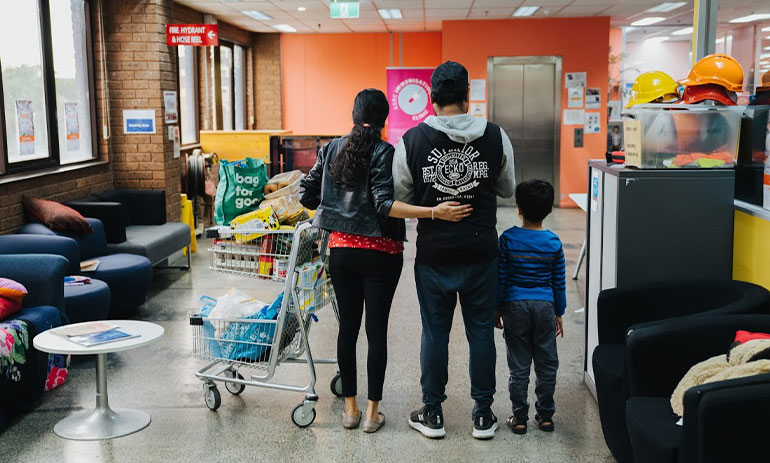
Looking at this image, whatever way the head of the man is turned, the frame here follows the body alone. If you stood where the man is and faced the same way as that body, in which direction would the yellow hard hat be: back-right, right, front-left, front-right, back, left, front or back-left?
front-right

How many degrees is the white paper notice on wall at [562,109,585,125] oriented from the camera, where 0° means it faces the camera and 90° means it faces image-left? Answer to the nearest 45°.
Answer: approximately 0°

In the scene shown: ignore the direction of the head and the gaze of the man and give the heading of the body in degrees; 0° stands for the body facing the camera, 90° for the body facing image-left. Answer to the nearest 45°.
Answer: approximately 180°

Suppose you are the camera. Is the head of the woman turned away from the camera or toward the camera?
away from the camera

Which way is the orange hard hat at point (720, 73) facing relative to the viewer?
to the viewer's left

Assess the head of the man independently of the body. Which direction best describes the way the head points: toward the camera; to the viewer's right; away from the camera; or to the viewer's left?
away from the camera

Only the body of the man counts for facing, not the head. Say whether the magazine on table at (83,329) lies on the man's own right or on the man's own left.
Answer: on the man's own left

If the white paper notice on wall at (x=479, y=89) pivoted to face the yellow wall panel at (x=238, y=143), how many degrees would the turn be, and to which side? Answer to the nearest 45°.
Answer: approximately 45° to its right

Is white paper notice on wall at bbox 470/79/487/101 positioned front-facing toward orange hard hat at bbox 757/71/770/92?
yes

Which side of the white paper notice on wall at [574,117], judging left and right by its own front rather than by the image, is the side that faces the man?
front

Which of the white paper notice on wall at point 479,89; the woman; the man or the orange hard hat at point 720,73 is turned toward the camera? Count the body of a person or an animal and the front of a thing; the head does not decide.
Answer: the white paper notice on wall

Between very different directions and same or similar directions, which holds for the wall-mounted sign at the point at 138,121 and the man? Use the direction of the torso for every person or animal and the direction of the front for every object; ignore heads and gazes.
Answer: very different directions

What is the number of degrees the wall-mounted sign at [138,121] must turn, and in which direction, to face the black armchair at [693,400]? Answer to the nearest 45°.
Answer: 0° — it already faces it

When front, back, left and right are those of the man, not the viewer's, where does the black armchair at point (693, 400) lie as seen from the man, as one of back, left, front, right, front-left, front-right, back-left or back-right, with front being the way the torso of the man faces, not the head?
back-right

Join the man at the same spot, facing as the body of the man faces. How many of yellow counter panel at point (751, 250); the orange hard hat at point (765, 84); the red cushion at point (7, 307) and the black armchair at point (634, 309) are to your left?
1

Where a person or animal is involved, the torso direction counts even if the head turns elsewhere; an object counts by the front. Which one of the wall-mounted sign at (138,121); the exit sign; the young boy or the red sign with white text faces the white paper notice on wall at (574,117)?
the young boy

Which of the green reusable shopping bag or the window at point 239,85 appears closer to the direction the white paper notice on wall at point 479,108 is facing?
the green reusable shopping bag
